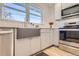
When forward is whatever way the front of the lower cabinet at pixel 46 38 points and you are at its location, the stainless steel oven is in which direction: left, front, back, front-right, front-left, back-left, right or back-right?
left

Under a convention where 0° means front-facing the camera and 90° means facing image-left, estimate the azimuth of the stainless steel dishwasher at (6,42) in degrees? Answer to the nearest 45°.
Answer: approximately 315°

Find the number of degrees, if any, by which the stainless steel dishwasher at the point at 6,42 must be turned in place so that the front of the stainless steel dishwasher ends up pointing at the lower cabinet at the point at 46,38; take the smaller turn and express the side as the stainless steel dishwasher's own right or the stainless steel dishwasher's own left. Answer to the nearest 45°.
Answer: approximately 45° to the stainless steel dishwasher's own left

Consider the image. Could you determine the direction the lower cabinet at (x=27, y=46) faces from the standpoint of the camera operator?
facing the viewer and to the right of the viewer

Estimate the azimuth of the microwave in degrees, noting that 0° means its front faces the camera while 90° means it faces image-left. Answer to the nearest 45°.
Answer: approximately 45°

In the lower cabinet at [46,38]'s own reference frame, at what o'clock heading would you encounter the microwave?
The microwave is roughly at 9 o'clock from the lower cabinet.

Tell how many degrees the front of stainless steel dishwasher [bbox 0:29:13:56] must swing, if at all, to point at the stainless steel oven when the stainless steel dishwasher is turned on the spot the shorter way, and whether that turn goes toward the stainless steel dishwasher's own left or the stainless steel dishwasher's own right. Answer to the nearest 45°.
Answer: approximately 45° to the stainless steel dishwasher's own left
